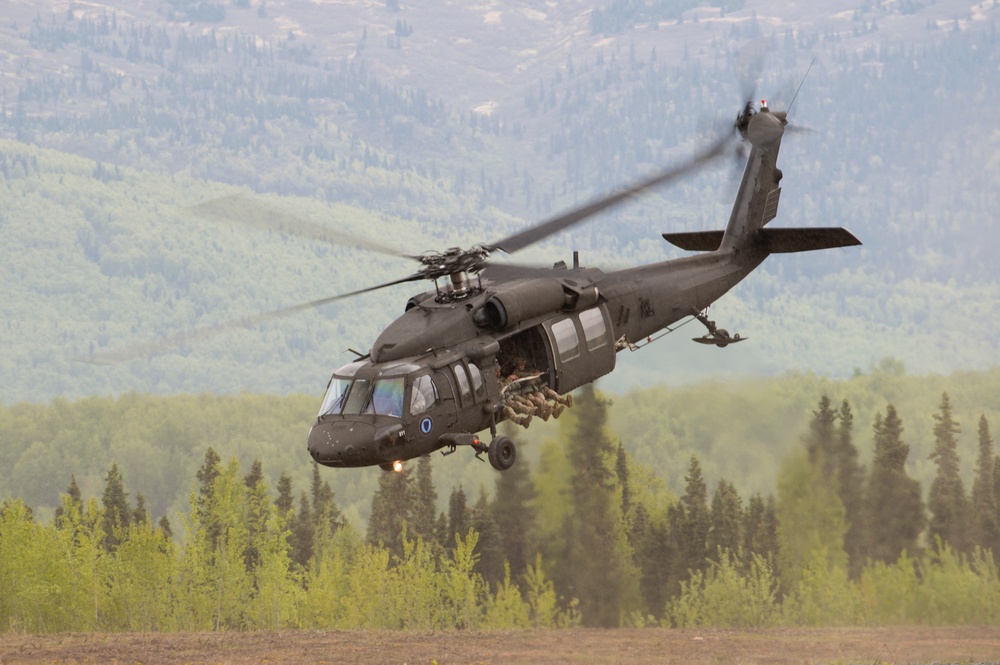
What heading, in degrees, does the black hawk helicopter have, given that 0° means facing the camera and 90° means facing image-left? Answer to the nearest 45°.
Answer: approximately 45°
